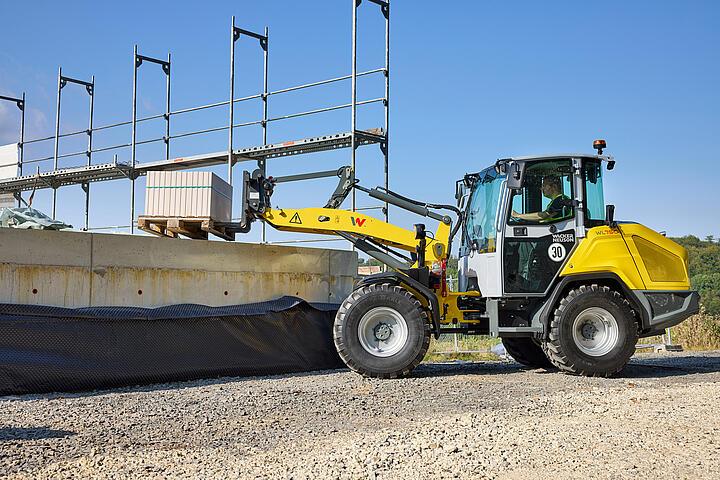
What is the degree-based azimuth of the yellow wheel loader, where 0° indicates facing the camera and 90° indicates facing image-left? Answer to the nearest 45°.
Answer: approximately 90°

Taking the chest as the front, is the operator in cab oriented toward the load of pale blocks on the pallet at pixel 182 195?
yes

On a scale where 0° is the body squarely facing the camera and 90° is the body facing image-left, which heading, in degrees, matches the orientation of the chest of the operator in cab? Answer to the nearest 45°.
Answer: approximately 90°

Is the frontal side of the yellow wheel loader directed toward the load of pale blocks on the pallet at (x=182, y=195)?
yes

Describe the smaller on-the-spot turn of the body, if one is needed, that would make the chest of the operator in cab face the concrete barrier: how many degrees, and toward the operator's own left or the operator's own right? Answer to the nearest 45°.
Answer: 0° — they already face it

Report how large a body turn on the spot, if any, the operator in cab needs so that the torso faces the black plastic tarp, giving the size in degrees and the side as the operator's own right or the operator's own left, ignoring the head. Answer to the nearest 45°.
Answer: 0° — they already face it

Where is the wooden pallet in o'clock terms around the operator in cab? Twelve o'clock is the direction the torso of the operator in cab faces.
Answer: The wooden pallet is roughly at 12 o'clock from the operator in cab.

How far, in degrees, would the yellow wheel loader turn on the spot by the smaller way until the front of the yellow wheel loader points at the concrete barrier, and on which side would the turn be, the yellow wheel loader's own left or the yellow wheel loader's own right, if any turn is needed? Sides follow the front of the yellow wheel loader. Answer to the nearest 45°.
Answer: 0° — it already faces it

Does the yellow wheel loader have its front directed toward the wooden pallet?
yes
